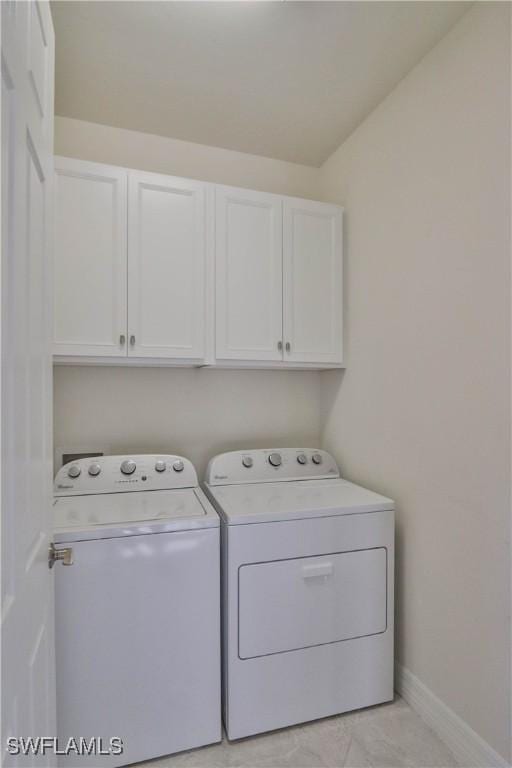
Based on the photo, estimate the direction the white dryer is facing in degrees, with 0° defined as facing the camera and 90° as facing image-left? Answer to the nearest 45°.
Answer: approximately 315°

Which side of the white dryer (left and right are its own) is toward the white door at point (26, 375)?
right

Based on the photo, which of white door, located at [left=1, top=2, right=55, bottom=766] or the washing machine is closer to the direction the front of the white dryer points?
the white door

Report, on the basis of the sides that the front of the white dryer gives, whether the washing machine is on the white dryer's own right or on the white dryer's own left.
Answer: on the white dryer's own right
